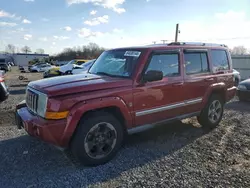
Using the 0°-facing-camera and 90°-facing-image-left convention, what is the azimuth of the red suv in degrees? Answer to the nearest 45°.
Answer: approximately 45°

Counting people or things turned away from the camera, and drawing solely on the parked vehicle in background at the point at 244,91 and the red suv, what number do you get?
0

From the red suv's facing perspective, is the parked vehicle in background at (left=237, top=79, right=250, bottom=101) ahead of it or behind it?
behind

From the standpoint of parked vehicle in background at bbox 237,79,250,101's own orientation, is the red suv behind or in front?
in front

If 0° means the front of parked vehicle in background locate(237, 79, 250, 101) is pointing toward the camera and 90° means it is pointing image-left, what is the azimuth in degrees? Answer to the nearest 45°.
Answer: approximately 45°
